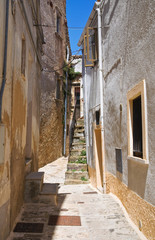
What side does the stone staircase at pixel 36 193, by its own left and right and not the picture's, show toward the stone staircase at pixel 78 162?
left

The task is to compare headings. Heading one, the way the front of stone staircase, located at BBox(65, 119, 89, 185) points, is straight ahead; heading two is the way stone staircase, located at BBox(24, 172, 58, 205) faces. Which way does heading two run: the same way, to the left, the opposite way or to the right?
to the left

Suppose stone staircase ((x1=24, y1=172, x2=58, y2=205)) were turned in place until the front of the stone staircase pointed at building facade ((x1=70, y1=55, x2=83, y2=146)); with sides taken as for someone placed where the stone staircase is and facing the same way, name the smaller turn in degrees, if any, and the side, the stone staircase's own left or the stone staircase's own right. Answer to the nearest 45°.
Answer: approximately 90° to the stone staircase's own left

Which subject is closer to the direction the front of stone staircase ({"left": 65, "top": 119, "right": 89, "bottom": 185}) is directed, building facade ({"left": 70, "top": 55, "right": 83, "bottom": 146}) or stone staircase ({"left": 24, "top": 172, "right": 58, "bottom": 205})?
the stone staircase

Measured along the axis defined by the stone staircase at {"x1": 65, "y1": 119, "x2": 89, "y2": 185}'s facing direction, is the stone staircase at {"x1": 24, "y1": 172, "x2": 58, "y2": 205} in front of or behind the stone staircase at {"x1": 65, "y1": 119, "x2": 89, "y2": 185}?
in front

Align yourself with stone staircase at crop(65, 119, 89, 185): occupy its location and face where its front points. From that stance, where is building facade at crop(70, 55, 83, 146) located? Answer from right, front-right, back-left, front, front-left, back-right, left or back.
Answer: back

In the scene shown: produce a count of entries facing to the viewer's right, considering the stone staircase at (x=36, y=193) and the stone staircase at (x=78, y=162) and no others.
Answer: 1

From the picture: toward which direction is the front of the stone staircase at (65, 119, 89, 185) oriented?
toward the camera

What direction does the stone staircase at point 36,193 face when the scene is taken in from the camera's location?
facing to the right of the viewer
